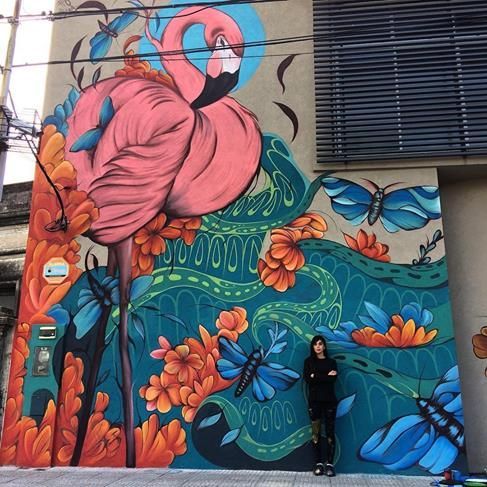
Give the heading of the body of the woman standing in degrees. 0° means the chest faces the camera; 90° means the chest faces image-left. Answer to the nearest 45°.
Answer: approximately 0°

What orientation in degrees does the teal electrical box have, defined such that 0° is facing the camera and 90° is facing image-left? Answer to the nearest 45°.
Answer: approximately 0°

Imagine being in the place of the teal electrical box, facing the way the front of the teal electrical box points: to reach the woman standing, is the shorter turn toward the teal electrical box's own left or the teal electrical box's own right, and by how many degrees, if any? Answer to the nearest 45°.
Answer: approximately 45° to the teal electrical box's own left

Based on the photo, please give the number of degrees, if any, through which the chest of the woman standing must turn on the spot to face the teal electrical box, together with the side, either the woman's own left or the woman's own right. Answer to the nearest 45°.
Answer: approximately 90° to the woman's own right

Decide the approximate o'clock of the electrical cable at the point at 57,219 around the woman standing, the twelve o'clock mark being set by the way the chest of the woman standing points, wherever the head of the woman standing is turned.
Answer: The electrical cable is roughly at 3 o'clock from the woman standing.

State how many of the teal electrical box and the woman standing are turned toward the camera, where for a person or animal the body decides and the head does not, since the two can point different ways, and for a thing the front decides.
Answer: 2
